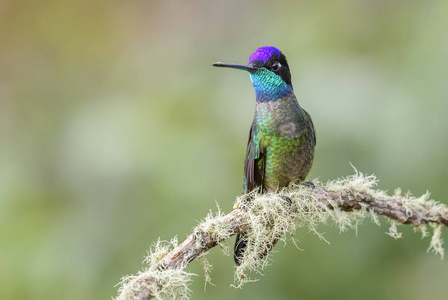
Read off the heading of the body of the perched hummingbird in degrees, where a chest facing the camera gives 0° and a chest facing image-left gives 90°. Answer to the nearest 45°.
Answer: approximately 315°
